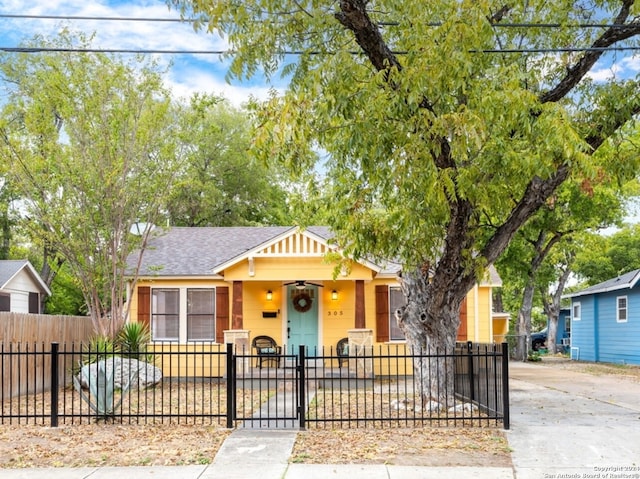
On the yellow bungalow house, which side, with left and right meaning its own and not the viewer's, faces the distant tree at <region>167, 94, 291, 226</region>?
back

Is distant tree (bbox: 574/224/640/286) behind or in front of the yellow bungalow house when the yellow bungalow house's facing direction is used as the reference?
behind

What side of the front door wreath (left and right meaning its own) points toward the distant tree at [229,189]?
back

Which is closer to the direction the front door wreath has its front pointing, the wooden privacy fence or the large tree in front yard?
the large tree in front yard

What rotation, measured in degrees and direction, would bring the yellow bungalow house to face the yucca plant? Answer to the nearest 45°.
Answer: approximately 45° to its right

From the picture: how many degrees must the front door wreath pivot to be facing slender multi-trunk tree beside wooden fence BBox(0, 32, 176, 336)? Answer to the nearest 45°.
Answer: approximately 45° to its right

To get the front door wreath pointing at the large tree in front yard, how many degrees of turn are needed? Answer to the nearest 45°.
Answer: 0° — it already faces it

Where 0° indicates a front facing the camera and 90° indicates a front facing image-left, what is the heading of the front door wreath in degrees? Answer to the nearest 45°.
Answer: approximately 0°

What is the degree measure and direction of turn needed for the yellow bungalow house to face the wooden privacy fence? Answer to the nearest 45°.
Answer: approximately 45° to its right
